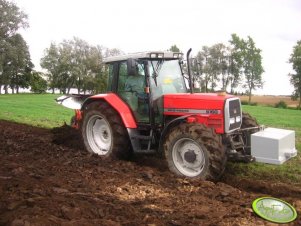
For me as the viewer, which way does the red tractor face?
facing the viewer and to the right of the viewer
